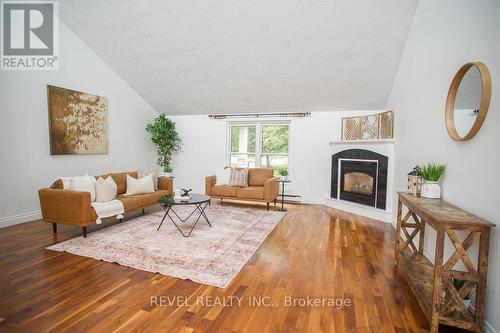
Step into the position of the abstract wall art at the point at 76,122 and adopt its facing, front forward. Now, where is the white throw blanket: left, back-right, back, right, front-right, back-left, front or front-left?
front-right

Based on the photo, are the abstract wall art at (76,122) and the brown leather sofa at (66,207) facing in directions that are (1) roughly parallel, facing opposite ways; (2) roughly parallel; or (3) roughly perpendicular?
roughly parallel

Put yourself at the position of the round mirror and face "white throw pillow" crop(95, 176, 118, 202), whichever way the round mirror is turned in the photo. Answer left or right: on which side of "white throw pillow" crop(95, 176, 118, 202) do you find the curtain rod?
right

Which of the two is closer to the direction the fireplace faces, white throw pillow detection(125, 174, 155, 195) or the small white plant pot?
the white throw pillow

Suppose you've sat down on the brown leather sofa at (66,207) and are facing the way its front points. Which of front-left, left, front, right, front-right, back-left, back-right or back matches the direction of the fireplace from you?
front-left

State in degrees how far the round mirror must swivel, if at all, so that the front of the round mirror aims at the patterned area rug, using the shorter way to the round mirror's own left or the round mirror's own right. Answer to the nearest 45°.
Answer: approximately 45° to the round mirror's own right

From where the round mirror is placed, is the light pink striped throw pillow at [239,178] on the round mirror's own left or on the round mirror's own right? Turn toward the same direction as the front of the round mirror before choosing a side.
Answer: on the round mirror's own right

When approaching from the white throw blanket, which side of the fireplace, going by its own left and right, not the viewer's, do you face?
front

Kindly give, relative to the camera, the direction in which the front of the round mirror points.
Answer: facing the viewer and to the left of the viewer

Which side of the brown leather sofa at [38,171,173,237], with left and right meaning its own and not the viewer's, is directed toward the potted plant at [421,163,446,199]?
front

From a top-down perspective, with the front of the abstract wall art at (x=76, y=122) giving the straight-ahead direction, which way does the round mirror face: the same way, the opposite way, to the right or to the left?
the opposite way

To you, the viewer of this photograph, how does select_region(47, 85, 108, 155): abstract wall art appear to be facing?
facing the viewer and to the right of the viewer

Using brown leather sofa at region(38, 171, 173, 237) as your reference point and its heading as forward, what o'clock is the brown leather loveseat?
The brown leather loveseat is roughly at 10 o'clock from the brown leather sofa.

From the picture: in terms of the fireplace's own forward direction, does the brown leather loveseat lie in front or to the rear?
in front

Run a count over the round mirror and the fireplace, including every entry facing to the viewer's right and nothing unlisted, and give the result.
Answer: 0

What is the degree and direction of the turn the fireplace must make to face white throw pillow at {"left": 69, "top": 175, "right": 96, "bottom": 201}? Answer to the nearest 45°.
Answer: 0° — it already faces it
